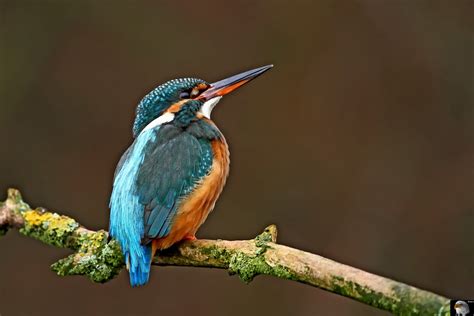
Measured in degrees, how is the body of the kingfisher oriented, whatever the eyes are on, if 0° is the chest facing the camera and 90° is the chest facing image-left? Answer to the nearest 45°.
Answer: approximately 225°
